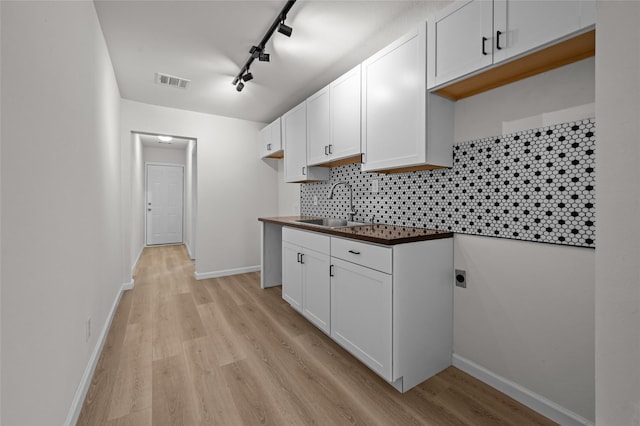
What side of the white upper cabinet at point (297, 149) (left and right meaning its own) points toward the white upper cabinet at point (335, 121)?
left

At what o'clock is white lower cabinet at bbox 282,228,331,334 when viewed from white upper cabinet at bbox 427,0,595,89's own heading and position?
The white lower cabinet is roughly at 2 o'clock from the white upper cabinet.

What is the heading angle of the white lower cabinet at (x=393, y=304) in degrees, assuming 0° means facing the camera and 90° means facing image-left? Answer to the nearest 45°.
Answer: approximately 45°

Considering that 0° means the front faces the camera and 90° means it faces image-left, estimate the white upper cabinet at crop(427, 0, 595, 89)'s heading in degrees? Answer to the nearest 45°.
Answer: approximately 45°

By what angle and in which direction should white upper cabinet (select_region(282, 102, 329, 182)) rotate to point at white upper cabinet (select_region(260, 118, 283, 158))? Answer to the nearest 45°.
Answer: approximately 90° to its right

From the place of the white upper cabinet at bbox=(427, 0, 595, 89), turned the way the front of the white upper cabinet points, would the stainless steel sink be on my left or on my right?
on my right

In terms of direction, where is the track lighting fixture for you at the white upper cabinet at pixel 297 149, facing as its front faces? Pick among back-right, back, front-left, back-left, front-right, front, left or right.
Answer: front-left

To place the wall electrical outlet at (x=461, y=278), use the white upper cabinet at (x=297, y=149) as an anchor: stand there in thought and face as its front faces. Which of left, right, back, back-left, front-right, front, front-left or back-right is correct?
left

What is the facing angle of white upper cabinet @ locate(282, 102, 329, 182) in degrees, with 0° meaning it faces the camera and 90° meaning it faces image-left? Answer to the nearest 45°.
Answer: approximately 45°

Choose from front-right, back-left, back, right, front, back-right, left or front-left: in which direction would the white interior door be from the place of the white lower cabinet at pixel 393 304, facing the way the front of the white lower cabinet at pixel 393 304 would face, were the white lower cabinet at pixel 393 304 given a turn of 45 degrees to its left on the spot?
back-right
